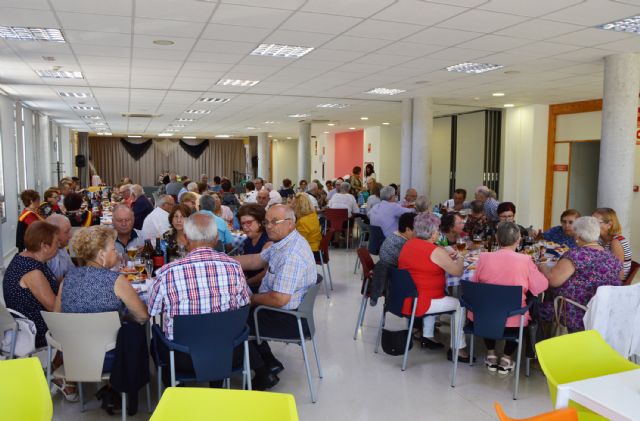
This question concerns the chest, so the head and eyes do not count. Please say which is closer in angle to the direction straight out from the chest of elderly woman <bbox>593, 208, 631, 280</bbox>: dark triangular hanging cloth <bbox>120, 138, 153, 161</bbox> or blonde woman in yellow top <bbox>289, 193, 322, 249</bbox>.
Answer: the blonde woman in yellow top

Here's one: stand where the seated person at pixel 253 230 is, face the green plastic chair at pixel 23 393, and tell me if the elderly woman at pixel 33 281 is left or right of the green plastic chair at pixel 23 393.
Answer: right

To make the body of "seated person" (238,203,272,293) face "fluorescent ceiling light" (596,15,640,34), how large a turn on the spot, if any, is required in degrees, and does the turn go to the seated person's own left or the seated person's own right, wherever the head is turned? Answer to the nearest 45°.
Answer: approximately 135° to the seated person's own left

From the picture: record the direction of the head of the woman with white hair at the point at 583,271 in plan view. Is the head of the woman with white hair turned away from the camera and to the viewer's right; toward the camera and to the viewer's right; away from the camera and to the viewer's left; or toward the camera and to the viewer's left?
away from the camera and to the viewer's left

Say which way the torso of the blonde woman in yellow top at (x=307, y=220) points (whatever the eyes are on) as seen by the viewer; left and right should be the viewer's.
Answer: facing away from the viewer and to the left of the viewer

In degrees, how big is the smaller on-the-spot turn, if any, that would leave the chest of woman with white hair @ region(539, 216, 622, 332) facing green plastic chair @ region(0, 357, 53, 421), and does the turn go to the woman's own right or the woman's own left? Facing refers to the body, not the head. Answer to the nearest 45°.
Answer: approximately 90° to the woman's own left

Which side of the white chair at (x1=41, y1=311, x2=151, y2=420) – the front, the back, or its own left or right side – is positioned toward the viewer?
back

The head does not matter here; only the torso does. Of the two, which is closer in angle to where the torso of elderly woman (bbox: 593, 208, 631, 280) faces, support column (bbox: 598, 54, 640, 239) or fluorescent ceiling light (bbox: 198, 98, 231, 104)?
the fluorescent ceiling light

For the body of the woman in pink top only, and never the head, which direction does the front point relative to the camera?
away from the camera

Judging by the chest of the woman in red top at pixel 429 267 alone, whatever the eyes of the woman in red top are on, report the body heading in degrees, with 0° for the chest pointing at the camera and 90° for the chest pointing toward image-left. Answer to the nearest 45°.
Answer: approximately 225°

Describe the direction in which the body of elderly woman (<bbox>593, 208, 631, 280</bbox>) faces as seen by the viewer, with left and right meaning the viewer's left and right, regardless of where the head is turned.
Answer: facing to the left of the viewer

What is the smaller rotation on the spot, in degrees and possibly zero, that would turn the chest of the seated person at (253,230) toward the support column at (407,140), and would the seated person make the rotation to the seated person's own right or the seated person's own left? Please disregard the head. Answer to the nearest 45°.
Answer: approximately 180°

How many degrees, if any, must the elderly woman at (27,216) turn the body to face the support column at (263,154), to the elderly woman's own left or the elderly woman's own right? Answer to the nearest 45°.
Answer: approximately 45° to the elderly woman's own left

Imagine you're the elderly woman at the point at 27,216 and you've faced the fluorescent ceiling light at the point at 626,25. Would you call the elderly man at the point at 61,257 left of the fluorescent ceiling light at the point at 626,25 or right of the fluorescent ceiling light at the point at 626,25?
right
